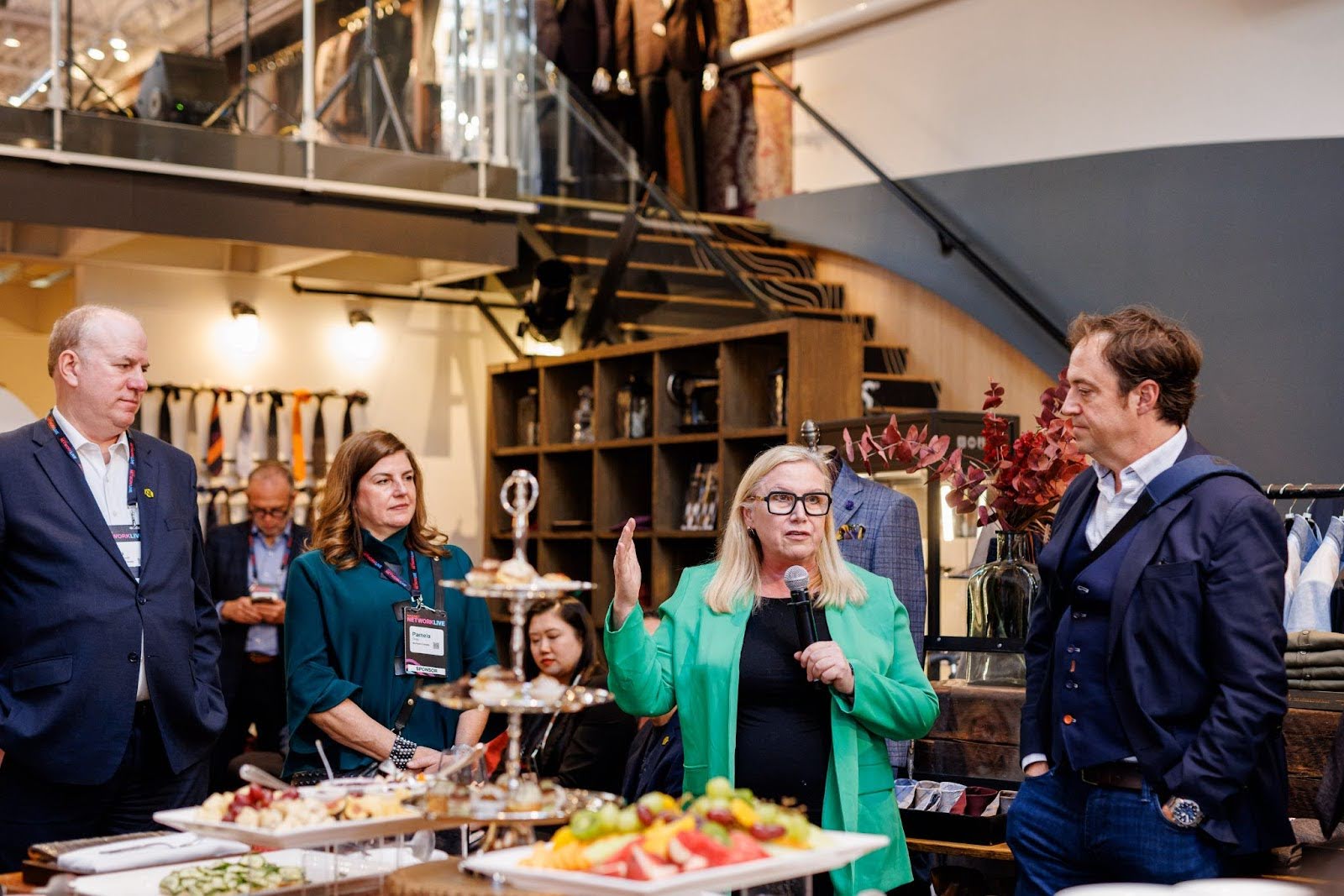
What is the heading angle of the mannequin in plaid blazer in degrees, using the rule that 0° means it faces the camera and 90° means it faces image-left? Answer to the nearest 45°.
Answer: approximately 45°

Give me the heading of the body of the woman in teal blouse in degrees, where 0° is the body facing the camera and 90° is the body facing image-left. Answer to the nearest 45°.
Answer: approximately 315°

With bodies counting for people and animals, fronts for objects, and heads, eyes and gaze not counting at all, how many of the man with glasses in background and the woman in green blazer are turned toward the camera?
2

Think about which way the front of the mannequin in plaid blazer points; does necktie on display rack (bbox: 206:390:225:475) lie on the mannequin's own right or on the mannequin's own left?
on the mannequin's own right

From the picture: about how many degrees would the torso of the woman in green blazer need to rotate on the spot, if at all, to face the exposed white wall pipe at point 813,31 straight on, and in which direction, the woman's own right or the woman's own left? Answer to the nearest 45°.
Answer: approximately 180°

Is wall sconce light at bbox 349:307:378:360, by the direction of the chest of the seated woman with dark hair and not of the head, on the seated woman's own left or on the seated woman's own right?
on the seated woman's own right

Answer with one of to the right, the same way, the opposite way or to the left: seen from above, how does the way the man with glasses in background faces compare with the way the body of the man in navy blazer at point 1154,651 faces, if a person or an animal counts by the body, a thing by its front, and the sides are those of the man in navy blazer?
to the left

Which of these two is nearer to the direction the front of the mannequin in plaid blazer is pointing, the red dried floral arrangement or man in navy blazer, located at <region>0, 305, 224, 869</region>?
the man in navy blazer

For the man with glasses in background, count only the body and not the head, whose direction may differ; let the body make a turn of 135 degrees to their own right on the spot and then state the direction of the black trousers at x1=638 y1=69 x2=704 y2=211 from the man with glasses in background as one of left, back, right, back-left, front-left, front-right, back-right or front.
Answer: right

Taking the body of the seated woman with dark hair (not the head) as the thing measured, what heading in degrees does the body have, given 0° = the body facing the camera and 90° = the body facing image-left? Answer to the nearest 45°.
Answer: approximately 45°

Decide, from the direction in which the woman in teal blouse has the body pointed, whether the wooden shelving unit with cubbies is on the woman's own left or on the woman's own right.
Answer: on the woman's own left

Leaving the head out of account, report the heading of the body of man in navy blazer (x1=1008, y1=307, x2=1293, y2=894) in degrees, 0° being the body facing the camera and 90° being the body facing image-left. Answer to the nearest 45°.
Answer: approximately 45°
